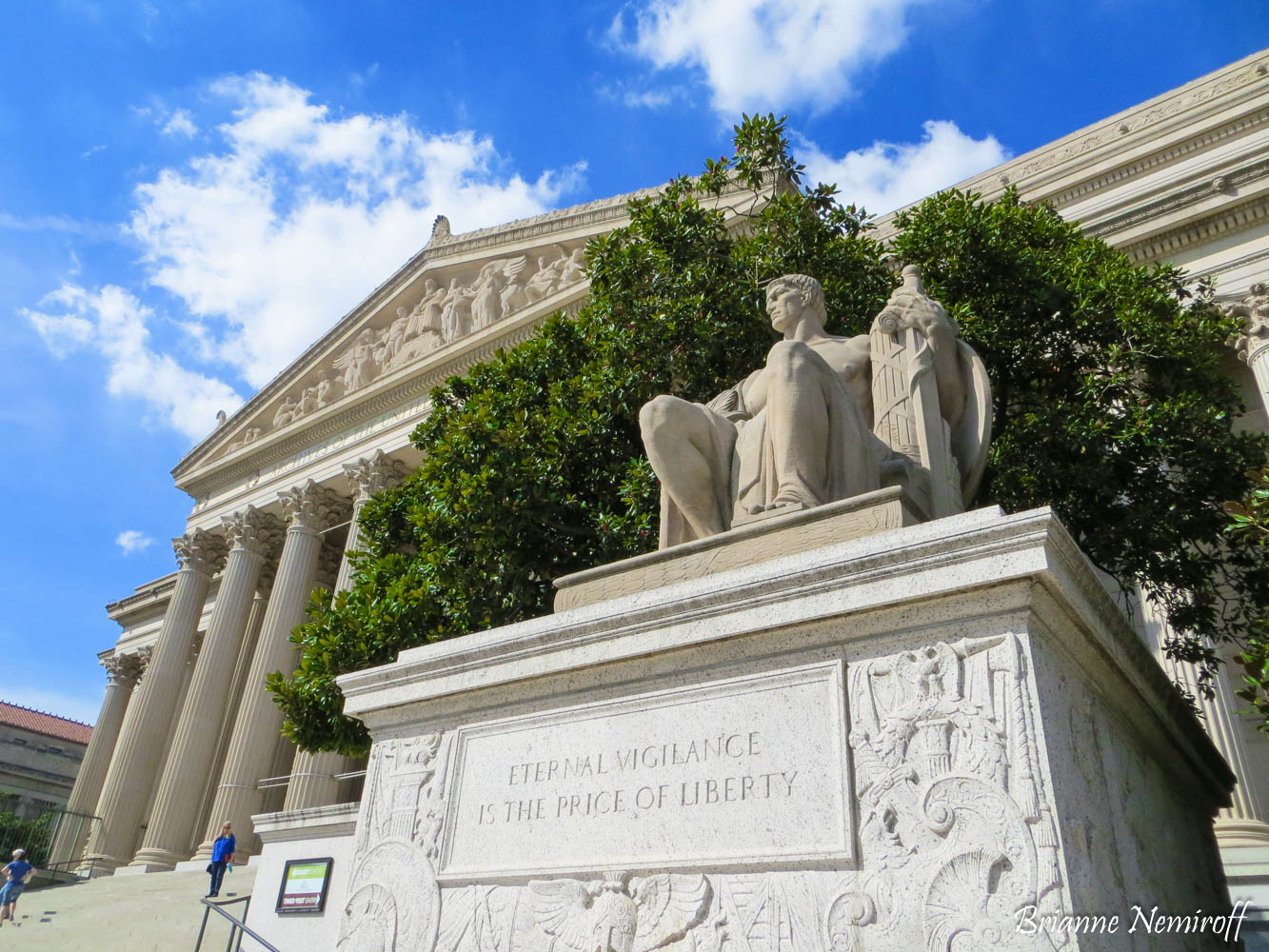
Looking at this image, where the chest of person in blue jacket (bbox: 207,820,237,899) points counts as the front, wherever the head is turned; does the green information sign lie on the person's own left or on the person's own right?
on the person's own left

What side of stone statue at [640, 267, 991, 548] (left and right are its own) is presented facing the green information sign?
right

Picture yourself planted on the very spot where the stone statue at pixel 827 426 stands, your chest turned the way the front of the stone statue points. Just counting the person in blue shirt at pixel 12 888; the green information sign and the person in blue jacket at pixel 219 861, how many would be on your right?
3

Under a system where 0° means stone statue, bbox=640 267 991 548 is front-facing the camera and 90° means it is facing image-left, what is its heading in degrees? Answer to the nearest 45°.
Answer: approximately 45°

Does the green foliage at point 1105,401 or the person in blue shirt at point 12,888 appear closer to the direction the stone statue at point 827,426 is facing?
the person in blue shirt

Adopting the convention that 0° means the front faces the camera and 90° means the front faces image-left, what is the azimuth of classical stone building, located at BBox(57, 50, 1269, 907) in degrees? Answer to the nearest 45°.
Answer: approximately 45°

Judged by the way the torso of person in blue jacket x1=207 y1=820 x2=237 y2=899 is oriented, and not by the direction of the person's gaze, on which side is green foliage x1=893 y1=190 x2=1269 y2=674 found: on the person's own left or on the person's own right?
on the person's own left

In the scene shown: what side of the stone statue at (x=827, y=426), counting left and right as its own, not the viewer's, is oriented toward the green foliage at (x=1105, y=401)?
back
